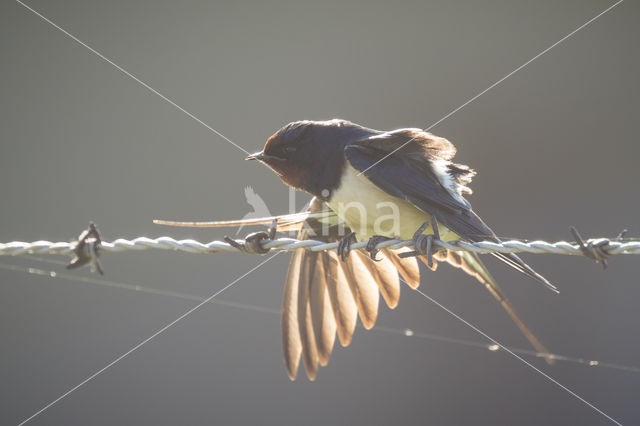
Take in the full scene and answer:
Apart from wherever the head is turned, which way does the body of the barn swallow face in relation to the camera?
to the viewer's left
